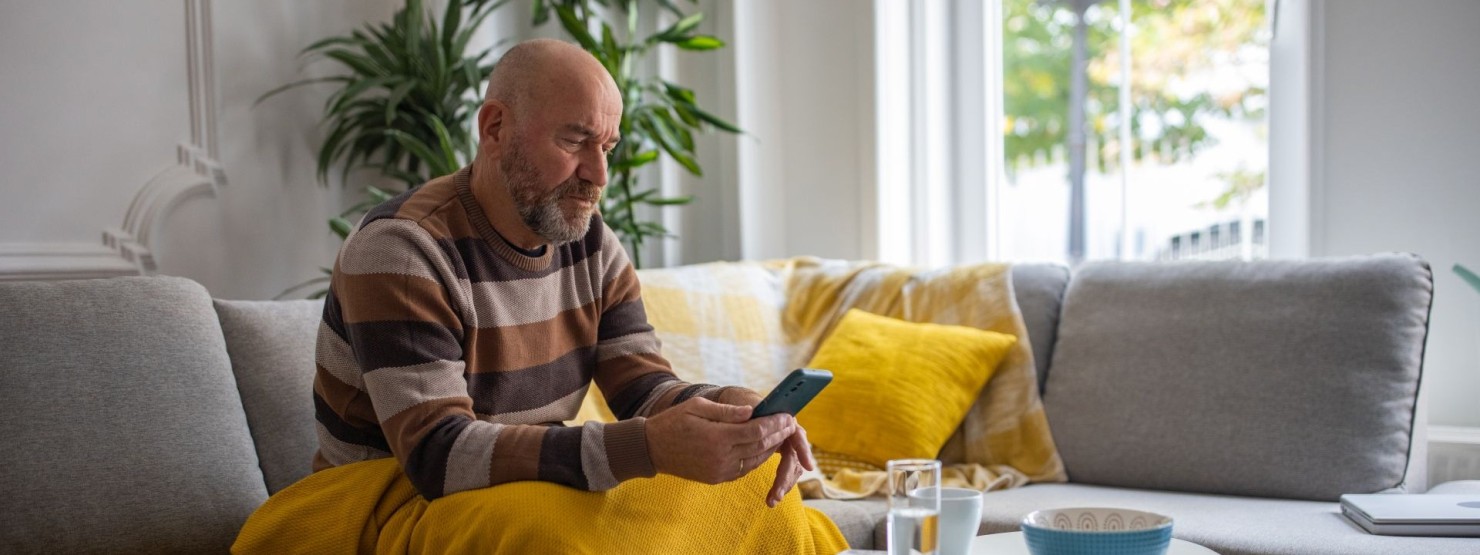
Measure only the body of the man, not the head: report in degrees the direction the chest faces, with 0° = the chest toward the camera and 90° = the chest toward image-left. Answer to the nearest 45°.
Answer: approximately 315°

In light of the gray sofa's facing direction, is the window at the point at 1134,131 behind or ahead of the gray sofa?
behind

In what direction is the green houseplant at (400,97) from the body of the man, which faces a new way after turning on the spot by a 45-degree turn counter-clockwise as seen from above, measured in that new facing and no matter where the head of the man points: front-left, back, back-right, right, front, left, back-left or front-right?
left

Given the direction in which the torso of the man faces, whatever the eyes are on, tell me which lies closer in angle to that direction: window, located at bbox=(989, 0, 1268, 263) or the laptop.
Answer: the laptop

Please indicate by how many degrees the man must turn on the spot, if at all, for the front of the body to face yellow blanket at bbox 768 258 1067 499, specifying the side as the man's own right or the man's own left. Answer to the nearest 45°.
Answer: approximately 90° to the man's own left

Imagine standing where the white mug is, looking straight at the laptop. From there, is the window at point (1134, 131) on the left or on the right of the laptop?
left

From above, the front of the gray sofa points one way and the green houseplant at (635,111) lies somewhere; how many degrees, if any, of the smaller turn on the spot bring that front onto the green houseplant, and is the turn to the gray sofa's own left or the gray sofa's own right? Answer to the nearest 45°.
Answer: approximately 135° to the gray sofa's own right

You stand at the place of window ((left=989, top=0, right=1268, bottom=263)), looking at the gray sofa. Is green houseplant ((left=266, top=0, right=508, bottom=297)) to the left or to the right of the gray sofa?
right

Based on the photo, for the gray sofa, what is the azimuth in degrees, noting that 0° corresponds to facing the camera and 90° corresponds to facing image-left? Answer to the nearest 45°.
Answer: approximately 0°

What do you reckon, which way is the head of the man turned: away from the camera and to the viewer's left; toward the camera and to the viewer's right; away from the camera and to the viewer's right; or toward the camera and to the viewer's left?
toward the camera and to the viewer's right

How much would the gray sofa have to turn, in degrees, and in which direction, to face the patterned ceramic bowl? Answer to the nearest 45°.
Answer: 0° — it already faces it
